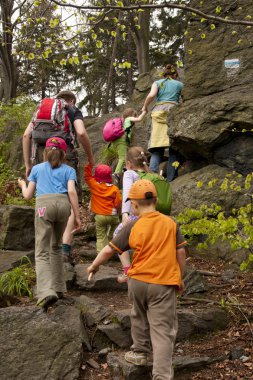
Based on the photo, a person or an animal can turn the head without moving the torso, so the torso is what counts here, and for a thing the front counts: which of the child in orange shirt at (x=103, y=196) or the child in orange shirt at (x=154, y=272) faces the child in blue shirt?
the child in orange shirt at (x=154, y=272)

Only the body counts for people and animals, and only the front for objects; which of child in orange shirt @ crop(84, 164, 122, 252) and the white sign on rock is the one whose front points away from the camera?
the child in orange shirt

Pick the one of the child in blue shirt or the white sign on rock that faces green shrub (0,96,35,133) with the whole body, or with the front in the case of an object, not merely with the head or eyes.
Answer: the child in blue shirt

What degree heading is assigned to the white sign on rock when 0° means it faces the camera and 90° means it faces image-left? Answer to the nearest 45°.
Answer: approximately 0°

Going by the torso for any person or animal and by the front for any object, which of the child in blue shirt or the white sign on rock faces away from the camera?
the child in blue shirt

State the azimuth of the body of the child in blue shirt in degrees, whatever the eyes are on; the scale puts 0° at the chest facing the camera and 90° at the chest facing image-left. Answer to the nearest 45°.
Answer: approximately 180°

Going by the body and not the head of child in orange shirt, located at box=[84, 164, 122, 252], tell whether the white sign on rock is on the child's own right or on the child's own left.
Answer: on the child's own right

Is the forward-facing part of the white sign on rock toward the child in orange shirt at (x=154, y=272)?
yes

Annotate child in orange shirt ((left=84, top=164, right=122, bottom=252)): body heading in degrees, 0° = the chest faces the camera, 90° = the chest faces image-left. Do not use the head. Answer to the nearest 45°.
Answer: approximately 180°

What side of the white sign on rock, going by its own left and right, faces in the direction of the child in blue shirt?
front

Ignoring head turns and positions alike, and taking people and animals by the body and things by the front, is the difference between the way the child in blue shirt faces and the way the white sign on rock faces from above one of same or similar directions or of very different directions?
very different directions

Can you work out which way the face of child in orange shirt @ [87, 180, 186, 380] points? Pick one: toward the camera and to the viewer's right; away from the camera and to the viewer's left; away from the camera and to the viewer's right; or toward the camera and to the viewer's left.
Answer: away from the camera and to the viewer's left

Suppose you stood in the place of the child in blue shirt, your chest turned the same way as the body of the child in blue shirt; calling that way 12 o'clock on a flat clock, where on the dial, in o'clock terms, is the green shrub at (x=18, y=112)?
The green shrub is roughly at 12 o'clock from the child in blue shirt.

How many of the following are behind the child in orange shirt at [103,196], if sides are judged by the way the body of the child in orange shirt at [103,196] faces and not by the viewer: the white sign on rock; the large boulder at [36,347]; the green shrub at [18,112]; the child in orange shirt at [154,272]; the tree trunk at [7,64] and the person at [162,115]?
2

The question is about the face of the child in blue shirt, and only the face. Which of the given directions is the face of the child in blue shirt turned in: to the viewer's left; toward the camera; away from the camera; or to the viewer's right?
away from the camera
